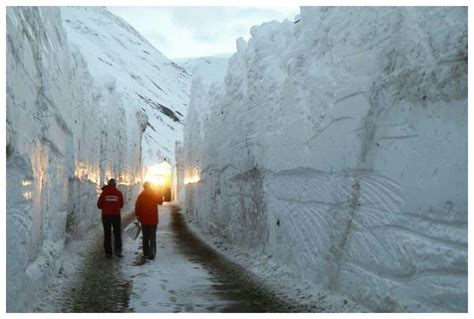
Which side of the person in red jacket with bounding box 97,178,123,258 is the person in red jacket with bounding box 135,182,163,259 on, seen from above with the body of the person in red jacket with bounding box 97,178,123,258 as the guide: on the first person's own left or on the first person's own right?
on the first person's own right

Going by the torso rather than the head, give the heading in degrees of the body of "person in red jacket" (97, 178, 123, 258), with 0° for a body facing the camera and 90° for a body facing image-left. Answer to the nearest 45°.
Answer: approximately 180°

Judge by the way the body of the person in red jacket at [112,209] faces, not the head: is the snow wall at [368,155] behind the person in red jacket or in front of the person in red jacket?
behind
